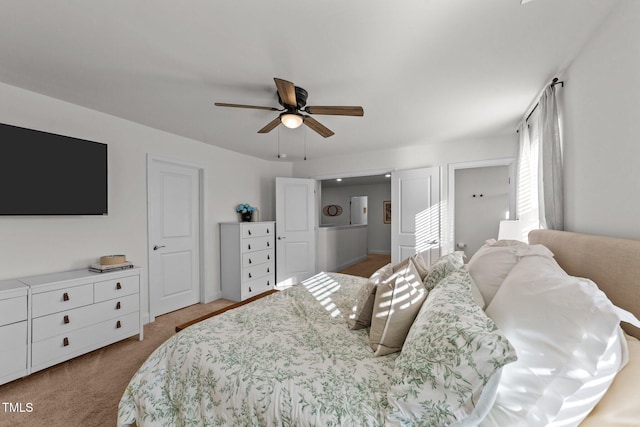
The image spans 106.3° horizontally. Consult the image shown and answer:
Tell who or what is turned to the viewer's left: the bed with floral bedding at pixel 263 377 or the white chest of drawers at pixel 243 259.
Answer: the bed with floral bedding

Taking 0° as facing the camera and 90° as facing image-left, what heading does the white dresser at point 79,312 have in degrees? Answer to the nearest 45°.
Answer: approximately 315°

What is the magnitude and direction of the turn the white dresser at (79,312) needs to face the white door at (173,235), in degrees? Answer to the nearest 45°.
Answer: approximately 90° to its left

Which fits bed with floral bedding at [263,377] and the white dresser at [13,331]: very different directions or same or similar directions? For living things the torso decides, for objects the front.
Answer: very different directions

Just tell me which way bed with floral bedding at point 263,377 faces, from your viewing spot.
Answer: facing to the left of the viewer

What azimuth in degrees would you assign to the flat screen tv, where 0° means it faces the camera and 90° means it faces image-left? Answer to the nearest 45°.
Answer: approximately 315°

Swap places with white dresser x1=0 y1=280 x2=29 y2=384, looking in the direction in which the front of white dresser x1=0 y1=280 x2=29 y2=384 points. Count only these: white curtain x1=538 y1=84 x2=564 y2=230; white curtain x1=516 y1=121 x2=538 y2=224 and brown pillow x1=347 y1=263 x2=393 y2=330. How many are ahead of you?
3

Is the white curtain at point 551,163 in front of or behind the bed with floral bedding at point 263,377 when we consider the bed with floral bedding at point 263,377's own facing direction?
behind
